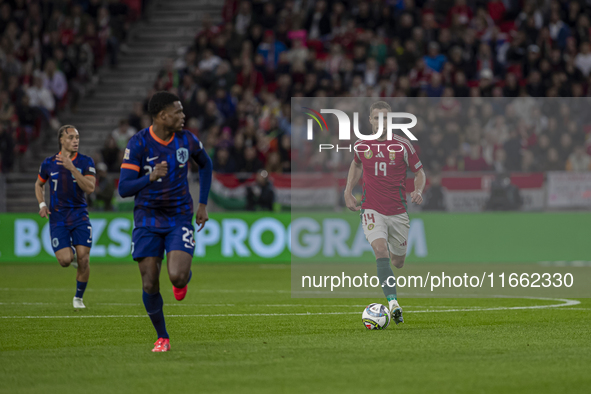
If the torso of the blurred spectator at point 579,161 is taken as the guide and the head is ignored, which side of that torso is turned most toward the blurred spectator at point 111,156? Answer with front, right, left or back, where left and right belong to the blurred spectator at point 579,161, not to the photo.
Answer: right

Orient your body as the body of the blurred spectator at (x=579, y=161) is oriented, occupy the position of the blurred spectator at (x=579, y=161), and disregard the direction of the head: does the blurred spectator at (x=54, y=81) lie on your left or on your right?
on your right

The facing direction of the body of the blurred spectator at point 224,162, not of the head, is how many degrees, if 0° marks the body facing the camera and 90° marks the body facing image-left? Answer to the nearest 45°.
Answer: approximately 0°

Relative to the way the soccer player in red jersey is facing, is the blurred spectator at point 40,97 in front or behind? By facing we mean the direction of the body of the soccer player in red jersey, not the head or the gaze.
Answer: behind

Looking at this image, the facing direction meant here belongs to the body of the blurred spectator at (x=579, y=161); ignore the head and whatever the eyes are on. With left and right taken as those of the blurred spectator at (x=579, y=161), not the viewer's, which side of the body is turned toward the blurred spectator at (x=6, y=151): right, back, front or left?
right

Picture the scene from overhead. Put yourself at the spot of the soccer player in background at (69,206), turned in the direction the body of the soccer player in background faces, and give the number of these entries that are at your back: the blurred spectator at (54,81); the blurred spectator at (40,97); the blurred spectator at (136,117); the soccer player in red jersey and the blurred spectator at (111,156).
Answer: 4

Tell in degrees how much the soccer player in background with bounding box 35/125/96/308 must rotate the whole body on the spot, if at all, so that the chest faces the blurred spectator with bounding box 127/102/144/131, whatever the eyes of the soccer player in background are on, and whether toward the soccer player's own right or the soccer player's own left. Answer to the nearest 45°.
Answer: approximately 180°

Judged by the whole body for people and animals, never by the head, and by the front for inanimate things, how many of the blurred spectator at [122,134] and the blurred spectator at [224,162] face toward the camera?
2

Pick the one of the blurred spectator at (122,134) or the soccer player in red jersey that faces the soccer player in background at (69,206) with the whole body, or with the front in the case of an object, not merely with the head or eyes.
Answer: the blurred spectator
